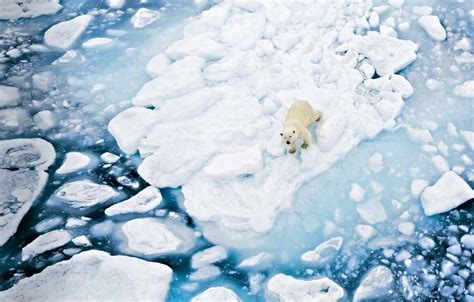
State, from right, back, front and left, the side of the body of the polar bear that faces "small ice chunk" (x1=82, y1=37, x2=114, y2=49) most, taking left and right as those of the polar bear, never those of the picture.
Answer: right

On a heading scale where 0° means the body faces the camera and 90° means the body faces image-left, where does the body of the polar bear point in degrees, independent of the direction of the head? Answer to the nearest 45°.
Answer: approximately 45°

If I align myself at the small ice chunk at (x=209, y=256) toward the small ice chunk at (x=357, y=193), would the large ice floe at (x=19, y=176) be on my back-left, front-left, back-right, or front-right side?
back-left

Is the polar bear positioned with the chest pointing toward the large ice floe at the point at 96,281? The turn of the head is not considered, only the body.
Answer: yes

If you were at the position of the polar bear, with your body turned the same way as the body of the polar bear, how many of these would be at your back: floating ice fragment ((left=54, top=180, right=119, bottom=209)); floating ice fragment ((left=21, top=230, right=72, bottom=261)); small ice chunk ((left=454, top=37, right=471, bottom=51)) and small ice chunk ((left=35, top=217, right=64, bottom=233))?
1

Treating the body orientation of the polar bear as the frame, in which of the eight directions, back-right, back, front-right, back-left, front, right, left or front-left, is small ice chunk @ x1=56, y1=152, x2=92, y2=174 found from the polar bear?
front-right

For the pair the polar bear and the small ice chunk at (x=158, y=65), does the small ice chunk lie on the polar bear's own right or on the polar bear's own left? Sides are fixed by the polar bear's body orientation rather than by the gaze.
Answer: on the polar bear's own right
